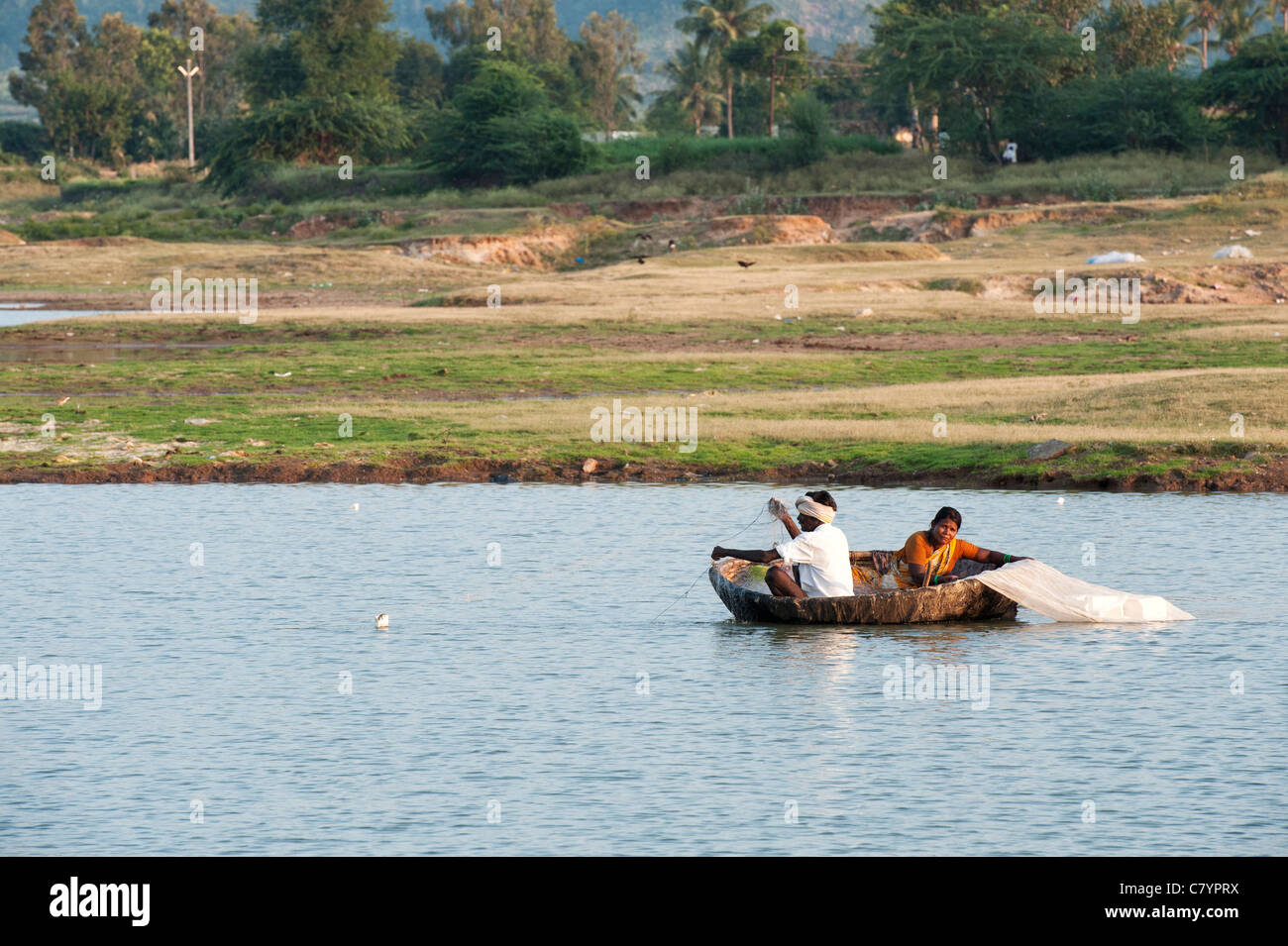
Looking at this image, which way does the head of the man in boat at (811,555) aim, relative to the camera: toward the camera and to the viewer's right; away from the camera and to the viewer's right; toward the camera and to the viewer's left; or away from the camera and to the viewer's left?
away from the camera and to the viewer's left

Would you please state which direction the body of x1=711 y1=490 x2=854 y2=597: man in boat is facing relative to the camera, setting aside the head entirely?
to the viewer's left

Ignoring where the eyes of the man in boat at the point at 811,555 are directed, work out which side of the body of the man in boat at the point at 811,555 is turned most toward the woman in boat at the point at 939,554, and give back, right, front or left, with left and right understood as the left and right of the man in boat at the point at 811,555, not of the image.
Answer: back

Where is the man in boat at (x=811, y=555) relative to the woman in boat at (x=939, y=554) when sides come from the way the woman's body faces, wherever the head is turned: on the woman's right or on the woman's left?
on the woman's right
